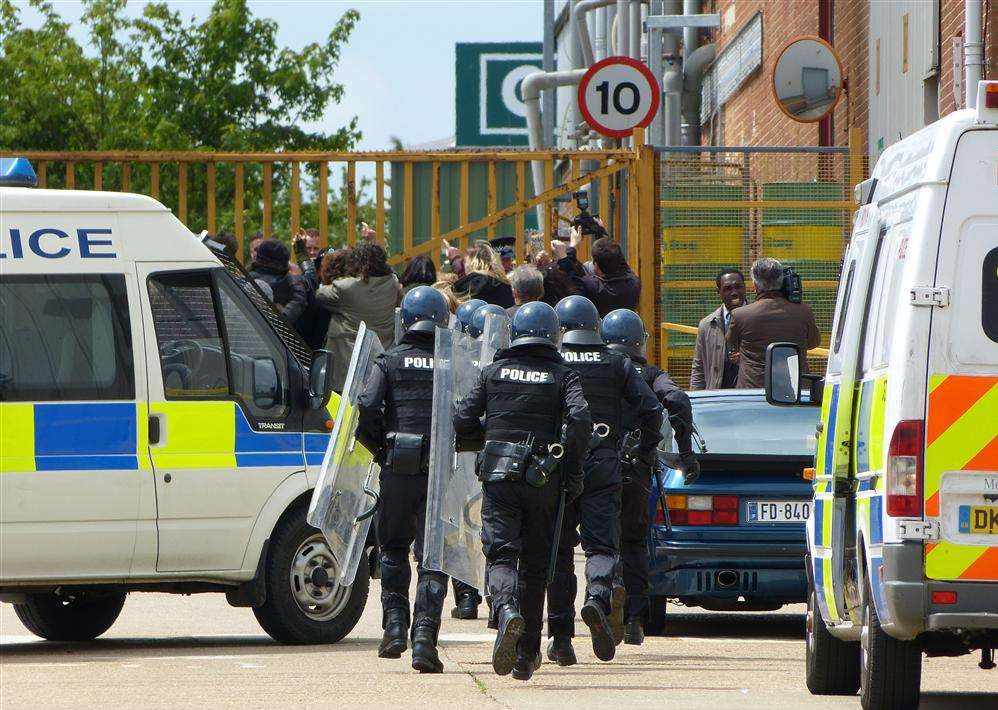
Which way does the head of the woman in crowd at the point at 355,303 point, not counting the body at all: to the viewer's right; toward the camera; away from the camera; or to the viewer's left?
away from the camera

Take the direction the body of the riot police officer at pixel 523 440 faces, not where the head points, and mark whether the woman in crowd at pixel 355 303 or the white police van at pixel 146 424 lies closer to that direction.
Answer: the woman in crowd

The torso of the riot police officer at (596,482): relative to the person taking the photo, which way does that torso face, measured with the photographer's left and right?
facing away from the viewer

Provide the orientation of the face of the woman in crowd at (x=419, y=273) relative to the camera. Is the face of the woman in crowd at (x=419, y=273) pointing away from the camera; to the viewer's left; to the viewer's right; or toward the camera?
away from the camera

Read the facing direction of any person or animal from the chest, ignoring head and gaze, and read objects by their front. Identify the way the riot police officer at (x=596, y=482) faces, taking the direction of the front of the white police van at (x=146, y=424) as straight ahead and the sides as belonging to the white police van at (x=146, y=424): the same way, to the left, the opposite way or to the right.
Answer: to the left

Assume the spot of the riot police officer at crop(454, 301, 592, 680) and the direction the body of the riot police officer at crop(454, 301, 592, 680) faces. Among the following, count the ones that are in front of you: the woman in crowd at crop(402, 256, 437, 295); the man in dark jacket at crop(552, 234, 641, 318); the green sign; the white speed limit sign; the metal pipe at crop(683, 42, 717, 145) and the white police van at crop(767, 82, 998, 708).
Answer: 5

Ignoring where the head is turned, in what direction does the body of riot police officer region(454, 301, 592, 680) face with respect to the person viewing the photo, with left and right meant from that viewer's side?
facing away from the viewer

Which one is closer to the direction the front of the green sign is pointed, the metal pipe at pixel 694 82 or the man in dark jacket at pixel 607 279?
the man in dark jacket

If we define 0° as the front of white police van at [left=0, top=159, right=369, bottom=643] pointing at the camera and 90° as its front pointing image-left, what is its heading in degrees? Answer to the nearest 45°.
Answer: approximately 270°

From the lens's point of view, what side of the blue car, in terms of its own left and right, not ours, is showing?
back

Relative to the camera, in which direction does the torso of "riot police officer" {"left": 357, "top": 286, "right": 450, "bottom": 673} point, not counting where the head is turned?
away from the camera
